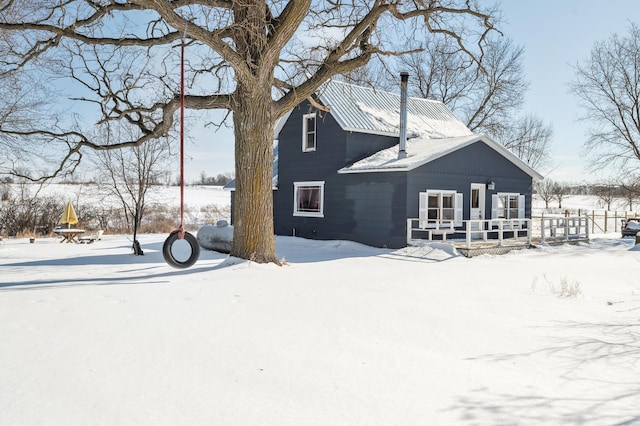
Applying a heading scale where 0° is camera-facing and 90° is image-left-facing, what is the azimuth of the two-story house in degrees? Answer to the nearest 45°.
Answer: approximately 315°
